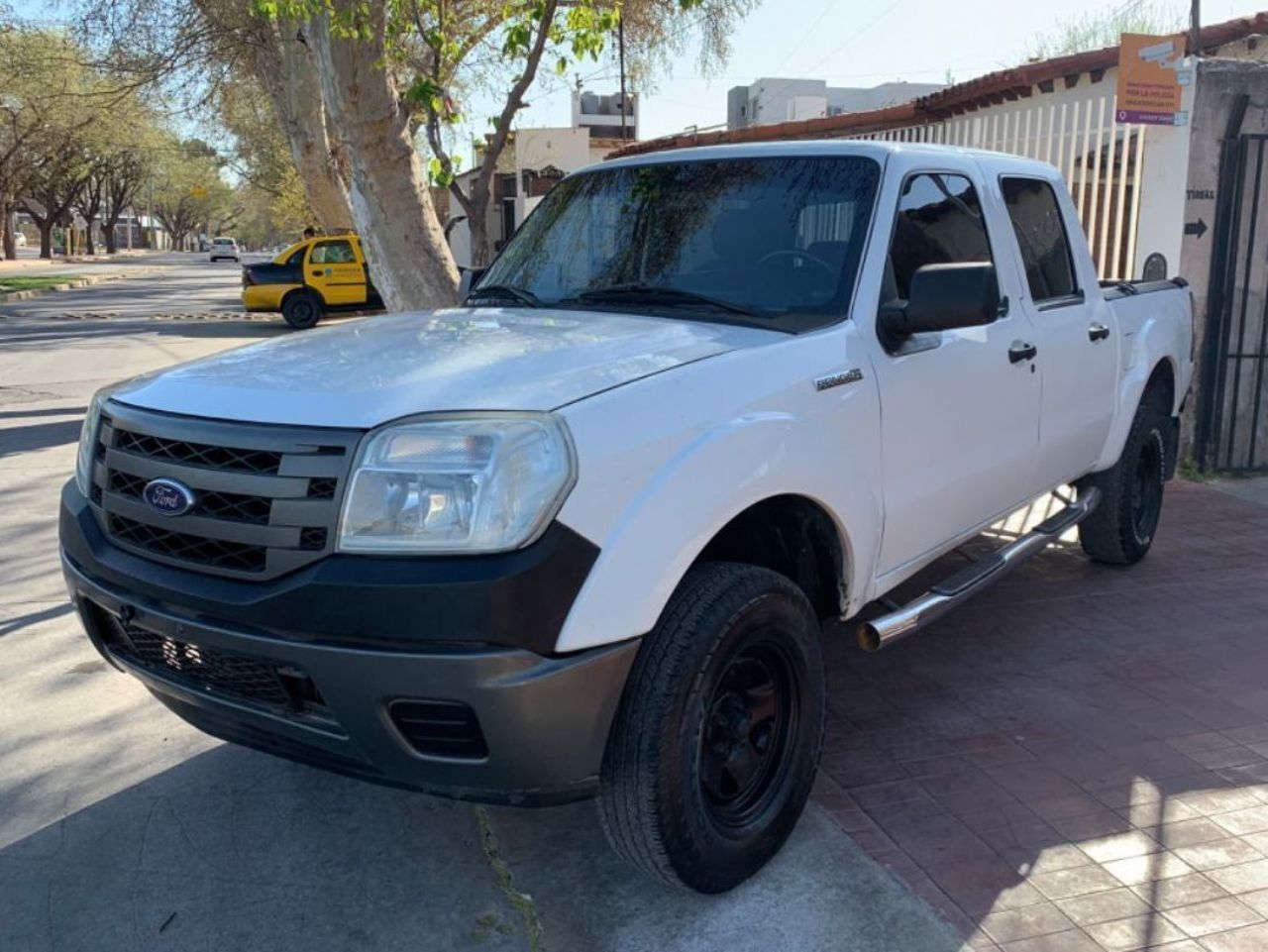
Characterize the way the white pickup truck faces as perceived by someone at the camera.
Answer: facing the viewer and to the left of the viewer

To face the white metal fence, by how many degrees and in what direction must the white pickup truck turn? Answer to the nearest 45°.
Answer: approximately 180°

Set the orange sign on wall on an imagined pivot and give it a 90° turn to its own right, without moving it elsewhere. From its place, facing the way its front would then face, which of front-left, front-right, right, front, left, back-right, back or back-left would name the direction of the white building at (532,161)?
front-right

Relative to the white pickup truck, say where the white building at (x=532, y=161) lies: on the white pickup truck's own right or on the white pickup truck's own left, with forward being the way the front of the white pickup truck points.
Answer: on the white pickup truck's own right

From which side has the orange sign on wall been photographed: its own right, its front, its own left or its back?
front

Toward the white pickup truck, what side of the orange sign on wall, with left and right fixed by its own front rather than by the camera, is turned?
front

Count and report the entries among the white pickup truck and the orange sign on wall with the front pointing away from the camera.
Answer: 0

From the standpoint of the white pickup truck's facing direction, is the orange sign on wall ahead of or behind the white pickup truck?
behind
